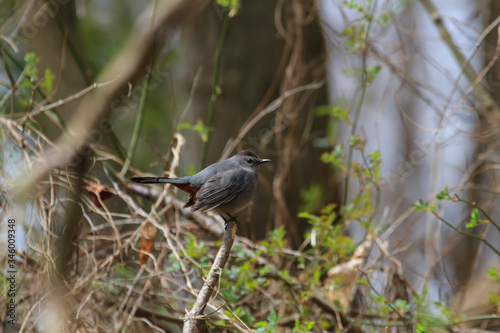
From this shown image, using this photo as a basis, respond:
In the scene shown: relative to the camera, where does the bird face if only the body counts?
to the viewer's right
